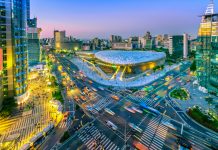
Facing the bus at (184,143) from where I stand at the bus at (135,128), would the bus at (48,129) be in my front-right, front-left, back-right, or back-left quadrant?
back-right
